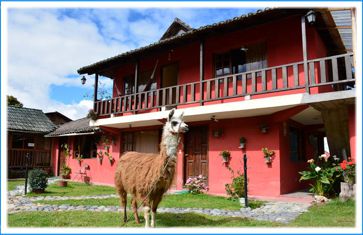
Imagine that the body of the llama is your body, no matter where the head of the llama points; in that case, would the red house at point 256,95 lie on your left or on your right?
on your left

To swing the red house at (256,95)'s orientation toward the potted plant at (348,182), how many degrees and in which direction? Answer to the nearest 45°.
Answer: approximately 90° to its left

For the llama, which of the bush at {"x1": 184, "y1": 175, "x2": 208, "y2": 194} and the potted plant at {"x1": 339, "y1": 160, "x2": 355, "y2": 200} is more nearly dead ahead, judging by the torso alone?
the potted plant

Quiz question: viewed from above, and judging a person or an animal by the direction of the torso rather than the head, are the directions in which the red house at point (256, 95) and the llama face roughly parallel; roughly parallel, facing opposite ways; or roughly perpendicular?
roughly perpendicular

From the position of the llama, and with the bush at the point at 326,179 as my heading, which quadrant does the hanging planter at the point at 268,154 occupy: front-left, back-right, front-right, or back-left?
front-left

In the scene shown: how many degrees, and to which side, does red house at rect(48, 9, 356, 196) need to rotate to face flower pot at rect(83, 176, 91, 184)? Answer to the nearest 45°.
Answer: approximately 90° to its right

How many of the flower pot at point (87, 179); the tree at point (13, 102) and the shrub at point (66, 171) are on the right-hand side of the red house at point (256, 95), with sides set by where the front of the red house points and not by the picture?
3

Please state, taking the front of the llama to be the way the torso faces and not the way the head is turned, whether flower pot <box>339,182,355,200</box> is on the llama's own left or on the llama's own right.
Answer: on the llama's own left

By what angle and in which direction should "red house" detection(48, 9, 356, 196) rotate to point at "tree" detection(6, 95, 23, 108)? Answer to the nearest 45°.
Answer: approximately 90° to its right

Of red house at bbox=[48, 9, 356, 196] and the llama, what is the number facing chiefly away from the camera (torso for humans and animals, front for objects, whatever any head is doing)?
0

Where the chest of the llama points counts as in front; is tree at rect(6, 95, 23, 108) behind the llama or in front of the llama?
behind

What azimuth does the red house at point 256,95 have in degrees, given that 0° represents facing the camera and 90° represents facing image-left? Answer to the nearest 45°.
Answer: approximately 45°

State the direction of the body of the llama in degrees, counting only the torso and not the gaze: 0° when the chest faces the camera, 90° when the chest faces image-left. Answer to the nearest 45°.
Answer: approximately 315°
